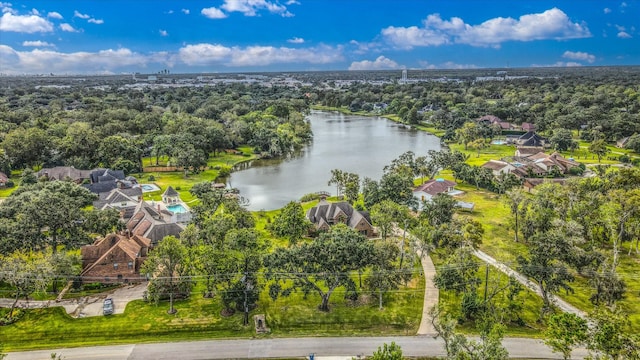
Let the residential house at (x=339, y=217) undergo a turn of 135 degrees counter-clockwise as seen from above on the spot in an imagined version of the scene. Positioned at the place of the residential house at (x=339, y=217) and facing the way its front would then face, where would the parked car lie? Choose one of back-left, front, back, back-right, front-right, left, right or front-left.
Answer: back

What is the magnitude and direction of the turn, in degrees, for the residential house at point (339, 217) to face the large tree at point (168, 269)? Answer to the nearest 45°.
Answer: approximately 45° to its right

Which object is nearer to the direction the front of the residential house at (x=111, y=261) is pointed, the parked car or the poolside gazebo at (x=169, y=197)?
the parked car

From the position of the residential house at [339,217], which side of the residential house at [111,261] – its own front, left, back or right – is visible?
left

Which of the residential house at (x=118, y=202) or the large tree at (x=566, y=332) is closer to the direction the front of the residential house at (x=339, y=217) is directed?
the large tree

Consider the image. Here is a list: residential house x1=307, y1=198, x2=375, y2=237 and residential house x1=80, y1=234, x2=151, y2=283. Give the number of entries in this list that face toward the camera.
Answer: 2

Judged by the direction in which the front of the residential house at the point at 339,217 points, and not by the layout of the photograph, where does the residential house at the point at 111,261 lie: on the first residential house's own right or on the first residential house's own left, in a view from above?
on the first residential house's own right

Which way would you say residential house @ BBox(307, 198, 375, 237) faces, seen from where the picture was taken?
facing the viewer

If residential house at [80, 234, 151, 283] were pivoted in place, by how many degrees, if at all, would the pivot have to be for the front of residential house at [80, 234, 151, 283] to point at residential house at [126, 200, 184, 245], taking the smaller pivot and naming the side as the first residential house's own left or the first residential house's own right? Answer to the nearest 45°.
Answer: approximately 135° to the first residential house's own left

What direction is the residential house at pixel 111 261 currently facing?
toward the camera

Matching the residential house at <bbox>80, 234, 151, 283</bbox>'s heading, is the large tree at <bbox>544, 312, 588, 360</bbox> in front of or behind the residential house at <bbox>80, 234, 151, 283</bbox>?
in front

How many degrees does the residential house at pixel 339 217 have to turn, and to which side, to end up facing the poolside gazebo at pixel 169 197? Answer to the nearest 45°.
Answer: approximately 90° to its right

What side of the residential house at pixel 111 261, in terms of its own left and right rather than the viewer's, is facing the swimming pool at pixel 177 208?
back

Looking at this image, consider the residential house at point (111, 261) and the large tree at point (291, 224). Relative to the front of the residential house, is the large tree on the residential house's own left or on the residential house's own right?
on the residential house's own left

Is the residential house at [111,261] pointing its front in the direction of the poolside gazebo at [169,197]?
no

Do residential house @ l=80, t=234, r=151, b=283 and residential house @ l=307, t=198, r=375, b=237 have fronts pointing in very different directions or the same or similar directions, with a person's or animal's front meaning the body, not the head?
same or similar directions

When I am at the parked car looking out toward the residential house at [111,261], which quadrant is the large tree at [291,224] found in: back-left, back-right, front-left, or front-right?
front-right

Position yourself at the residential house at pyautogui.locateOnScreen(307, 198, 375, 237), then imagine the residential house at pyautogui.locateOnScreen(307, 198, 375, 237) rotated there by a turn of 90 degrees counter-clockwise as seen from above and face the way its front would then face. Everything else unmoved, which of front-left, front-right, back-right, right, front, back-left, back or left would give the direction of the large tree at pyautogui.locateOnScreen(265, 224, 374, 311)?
right

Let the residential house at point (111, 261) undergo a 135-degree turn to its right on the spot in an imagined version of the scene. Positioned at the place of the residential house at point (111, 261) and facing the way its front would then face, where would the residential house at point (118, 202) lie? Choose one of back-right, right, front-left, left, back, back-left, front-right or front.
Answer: front-right
